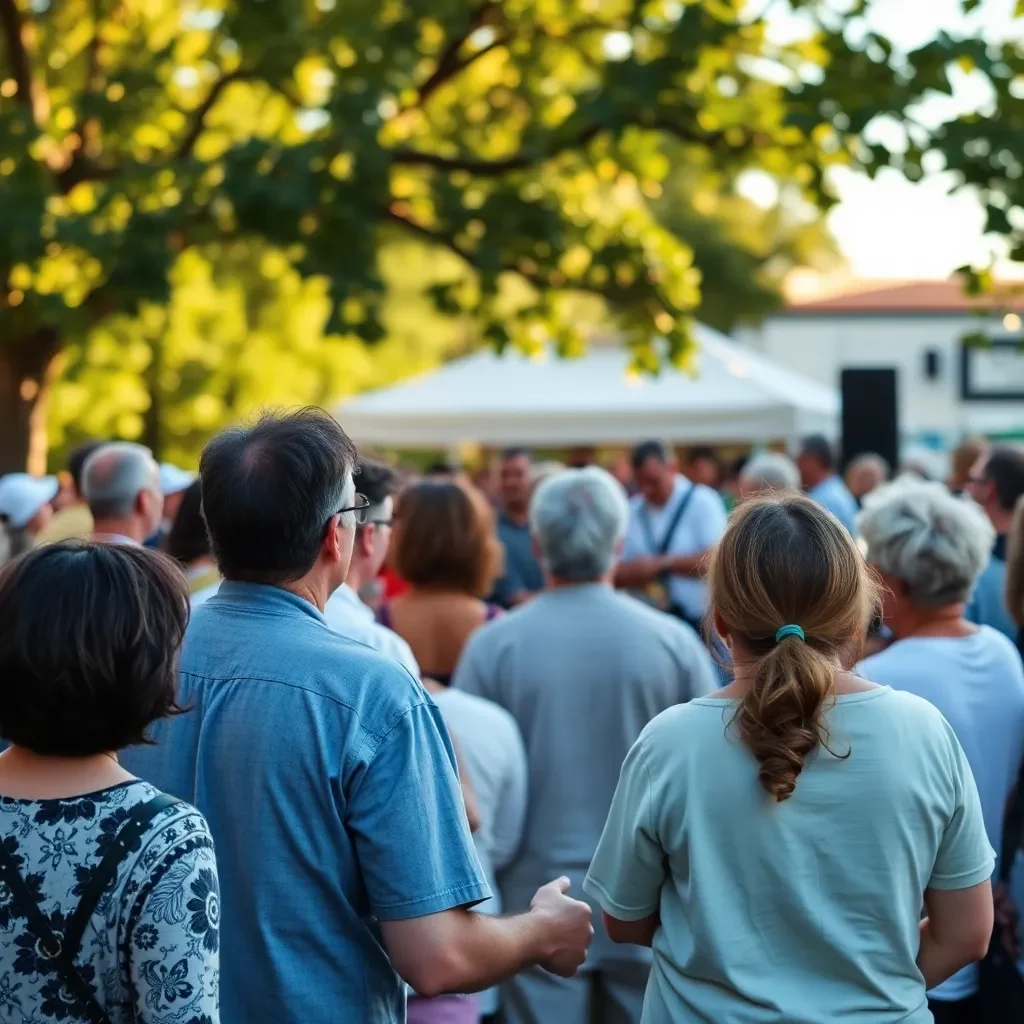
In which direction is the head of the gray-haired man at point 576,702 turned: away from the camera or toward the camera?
away from the camera

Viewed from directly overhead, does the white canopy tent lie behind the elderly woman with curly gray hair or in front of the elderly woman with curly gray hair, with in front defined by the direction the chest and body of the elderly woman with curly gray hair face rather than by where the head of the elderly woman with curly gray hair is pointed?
in front

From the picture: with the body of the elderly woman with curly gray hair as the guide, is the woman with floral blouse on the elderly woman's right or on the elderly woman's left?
on the elderly woman's left

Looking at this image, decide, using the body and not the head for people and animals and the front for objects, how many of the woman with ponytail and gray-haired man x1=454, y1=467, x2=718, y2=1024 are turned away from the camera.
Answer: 2

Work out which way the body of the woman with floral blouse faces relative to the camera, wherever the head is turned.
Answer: away from the camera

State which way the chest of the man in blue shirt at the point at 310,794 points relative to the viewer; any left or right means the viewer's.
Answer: facing away from the viewer and to the right of the viewer

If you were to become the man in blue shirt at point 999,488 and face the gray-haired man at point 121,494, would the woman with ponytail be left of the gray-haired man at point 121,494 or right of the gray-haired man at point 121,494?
left

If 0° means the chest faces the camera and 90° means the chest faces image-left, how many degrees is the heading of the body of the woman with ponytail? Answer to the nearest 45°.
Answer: approximately 180°

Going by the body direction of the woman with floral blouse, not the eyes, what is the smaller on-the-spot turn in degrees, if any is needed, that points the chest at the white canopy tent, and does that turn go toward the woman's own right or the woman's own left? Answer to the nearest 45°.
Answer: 0° — they already face it

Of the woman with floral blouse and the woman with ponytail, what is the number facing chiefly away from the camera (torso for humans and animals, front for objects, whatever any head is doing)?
2

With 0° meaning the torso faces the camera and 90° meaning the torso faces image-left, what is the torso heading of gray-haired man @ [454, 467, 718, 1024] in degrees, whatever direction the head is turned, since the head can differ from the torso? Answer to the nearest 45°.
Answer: approximately 180°

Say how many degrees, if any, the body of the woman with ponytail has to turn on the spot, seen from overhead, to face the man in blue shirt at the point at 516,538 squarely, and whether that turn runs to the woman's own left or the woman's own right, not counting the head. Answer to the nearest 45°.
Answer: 0° — they already face them

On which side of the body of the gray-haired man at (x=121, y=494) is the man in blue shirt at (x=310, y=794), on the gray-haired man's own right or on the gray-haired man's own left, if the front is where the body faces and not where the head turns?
on the gray-haired man's own right

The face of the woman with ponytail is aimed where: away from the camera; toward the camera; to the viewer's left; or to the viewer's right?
away from the camera

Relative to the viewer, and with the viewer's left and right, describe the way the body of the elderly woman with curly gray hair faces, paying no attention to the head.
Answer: facing away from the viewer and to the left of the viewer
